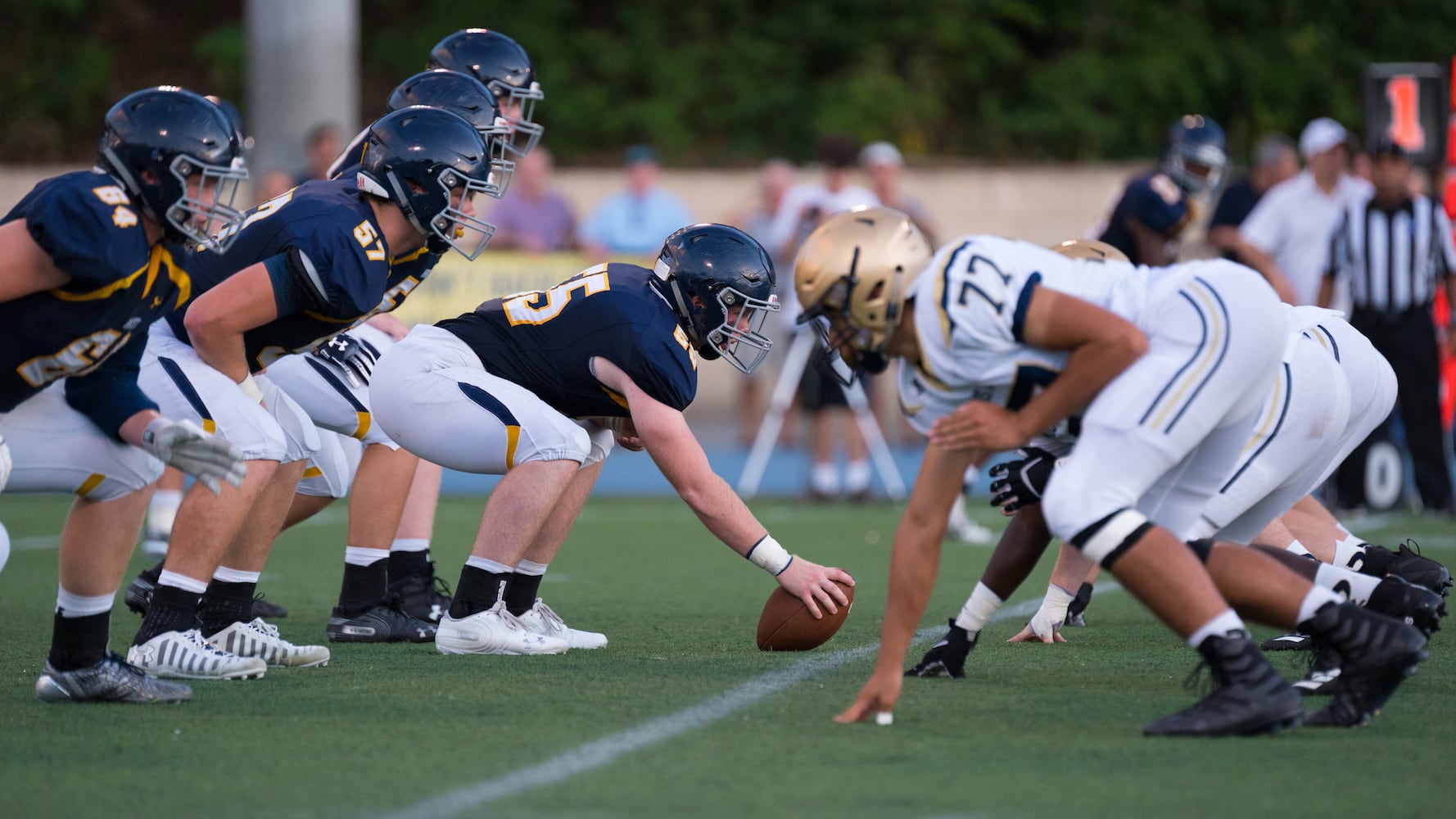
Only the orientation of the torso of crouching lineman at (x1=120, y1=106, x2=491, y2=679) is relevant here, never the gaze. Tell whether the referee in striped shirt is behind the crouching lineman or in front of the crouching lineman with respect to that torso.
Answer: in front

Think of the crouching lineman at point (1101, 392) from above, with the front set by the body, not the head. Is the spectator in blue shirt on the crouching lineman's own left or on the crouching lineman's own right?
on the crouching lineman's own right

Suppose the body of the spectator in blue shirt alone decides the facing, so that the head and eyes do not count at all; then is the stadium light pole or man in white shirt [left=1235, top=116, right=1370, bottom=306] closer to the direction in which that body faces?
the man in white shirt

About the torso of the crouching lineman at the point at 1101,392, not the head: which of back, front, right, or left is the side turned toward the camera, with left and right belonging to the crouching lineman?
left

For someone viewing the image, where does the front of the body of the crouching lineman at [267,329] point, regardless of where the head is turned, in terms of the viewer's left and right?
facing to the right of the viewer

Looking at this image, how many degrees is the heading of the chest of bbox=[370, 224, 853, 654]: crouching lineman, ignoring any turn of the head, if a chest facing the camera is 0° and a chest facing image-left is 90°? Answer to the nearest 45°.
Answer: approximately 270°

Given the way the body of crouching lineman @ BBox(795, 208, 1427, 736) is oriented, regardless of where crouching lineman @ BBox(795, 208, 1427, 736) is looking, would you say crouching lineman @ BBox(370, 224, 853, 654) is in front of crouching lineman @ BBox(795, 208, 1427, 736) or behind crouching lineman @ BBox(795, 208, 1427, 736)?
in front

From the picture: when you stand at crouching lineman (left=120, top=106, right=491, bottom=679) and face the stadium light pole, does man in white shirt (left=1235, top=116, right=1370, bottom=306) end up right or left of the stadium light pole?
right

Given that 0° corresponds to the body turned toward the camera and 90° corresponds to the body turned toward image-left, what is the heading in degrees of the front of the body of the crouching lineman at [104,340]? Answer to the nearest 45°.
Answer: approximately 270°
